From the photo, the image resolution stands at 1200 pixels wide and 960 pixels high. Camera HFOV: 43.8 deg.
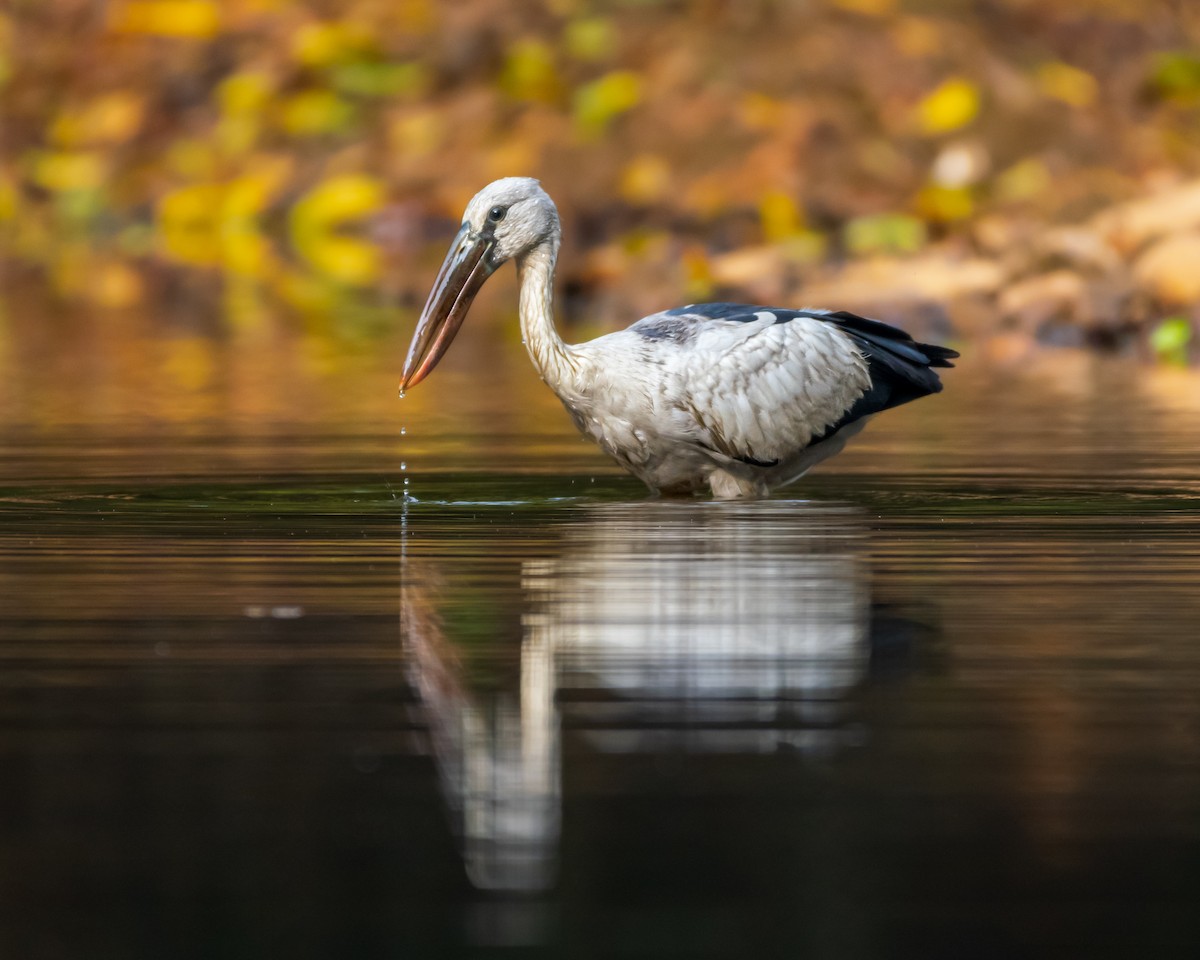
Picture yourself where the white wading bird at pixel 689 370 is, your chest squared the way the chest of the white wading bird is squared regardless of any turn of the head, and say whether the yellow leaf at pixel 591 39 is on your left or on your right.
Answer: on your right

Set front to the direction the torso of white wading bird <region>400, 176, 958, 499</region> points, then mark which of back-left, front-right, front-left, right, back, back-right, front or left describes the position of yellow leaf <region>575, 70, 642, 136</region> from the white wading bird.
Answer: right

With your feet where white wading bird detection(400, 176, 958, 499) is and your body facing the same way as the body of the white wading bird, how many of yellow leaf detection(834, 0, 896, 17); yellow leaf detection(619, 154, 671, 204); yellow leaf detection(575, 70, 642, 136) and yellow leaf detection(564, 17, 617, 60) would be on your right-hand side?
4

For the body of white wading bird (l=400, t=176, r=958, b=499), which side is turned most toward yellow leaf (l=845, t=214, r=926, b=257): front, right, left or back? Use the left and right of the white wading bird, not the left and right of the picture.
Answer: right

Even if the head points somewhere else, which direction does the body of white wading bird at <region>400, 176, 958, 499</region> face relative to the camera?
to the viewer's left

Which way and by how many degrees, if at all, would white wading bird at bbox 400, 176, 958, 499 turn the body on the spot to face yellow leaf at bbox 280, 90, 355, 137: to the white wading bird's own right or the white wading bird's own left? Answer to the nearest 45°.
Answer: approximately 90° to the white wading bird's own right

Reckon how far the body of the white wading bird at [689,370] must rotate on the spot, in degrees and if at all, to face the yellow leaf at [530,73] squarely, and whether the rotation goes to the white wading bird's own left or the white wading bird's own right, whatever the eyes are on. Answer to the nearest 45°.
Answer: approximately 90° to the white wading bird's own right

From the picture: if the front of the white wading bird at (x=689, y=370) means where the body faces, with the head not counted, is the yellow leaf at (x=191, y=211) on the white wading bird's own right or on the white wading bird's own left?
on the white wading bird's own right

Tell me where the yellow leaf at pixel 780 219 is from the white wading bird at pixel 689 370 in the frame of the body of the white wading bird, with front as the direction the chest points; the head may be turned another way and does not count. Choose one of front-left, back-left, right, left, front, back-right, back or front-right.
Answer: right

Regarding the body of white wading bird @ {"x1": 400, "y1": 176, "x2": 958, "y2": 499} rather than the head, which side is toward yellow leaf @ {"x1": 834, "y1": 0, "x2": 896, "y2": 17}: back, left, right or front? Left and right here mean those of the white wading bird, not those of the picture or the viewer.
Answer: right
